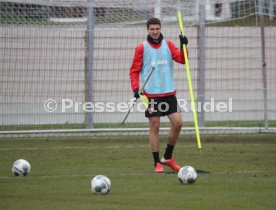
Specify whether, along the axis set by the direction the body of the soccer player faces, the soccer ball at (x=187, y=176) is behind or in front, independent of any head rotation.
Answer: in front

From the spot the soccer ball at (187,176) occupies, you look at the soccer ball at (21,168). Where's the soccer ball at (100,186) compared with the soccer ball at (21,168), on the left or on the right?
left

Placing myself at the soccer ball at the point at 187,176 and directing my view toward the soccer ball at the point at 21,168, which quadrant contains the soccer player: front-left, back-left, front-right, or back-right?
front-right

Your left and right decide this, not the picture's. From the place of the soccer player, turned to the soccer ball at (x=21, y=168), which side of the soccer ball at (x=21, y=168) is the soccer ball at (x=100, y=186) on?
left

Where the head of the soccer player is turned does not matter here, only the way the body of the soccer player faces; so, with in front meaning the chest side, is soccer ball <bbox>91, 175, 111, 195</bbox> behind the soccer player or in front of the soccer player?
in front

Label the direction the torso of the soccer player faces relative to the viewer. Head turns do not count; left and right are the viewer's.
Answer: facing the viewer

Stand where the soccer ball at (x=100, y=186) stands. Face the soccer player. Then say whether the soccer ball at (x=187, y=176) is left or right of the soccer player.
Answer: right

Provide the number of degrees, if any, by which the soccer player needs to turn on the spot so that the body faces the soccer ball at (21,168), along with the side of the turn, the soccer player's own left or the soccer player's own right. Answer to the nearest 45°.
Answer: approximately 45° to the soccer player's own right
